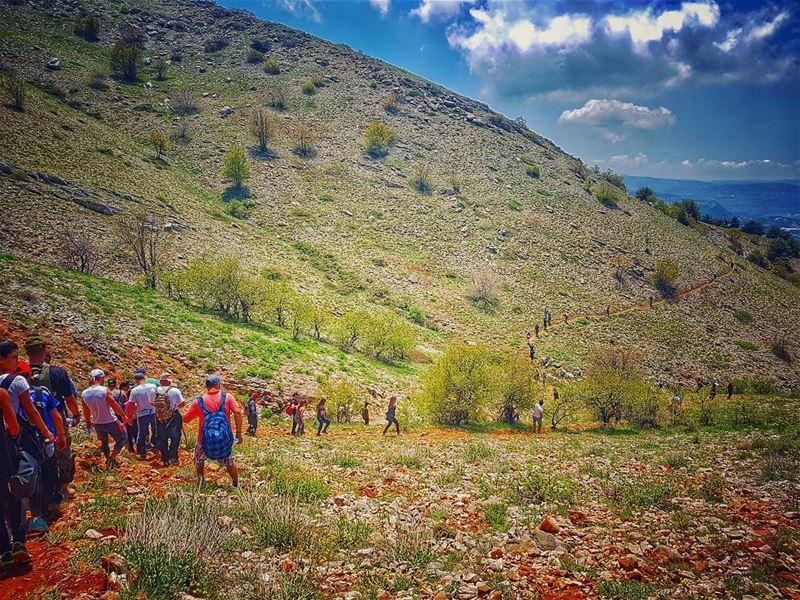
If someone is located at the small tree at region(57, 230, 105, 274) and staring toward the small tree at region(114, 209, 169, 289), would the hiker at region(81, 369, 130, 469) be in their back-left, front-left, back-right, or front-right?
front-right

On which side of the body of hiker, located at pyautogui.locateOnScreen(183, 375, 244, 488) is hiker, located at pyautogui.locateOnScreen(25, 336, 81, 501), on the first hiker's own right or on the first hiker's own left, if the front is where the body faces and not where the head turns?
on the first hiker's own left

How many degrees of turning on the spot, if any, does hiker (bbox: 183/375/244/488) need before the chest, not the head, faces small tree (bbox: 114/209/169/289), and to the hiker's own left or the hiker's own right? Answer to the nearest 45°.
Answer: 0° — they already face it

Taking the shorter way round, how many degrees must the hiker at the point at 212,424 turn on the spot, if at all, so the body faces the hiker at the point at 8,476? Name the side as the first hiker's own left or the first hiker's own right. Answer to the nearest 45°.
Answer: approximately 135° to the first hiker's own left

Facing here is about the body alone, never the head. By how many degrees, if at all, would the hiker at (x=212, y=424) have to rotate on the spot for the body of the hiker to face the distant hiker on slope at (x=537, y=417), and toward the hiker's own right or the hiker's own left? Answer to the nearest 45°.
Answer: approximately 45° to the hiker's own right

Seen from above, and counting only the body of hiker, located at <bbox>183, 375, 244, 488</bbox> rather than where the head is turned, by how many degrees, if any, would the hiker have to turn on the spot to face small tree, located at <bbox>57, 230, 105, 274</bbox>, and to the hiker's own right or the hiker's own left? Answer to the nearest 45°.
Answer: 0° — they already face it

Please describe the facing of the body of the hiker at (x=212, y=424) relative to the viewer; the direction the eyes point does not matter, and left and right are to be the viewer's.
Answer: facing away from the viewer
